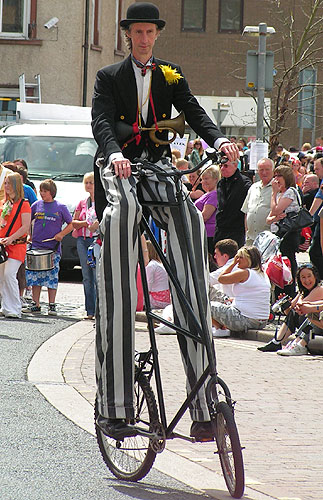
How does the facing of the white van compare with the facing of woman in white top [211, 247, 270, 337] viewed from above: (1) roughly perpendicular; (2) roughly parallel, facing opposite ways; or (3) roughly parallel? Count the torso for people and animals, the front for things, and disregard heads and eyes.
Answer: roughly perpendicular

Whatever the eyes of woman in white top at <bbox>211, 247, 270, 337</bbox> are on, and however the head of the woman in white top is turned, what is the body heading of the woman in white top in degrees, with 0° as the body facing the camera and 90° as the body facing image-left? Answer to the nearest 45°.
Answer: approximately 90°

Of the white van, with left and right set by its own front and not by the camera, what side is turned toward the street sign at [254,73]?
left

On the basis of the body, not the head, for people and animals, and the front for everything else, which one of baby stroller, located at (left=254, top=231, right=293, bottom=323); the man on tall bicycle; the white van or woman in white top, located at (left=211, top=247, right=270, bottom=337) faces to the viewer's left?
the woman in white top

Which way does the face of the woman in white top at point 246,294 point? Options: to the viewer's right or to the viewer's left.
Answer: to the viewer's left

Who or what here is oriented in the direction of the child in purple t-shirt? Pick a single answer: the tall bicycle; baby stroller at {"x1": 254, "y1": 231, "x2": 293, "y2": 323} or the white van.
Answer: the white van

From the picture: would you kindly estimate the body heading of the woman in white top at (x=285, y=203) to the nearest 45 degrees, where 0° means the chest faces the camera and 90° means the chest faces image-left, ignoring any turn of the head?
approximately 90°
